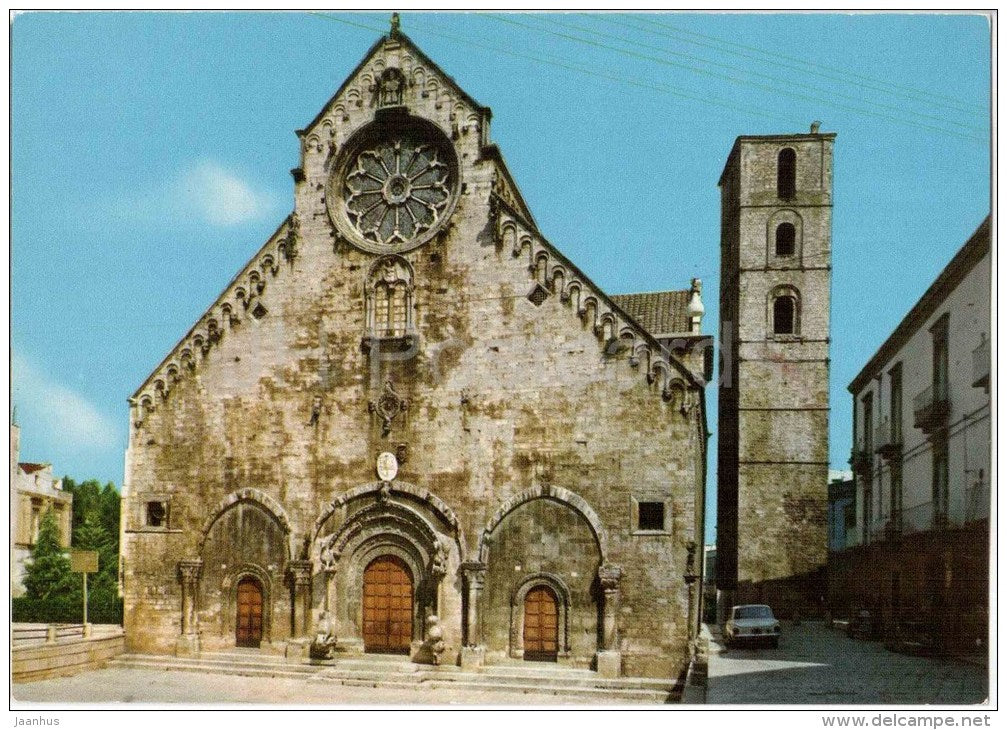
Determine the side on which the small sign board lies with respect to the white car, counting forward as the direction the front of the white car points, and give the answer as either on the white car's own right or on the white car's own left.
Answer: on the white car's own right

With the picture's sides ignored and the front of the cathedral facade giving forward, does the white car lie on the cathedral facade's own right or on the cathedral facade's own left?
on the cathedral facade's own left

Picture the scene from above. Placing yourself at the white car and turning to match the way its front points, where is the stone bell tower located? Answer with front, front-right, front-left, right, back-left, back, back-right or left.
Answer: back

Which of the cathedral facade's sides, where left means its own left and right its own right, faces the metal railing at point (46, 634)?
right

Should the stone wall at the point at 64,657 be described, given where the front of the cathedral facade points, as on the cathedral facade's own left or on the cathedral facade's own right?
on the cathedral facade's own right

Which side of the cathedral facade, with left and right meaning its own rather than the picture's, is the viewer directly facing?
front

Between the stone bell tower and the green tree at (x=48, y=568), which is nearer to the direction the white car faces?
the green tree

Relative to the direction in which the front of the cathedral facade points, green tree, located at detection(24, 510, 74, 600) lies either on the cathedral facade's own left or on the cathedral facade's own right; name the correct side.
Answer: on the cathedral facade's own right

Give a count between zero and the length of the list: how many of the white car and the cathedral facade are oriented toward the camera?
2

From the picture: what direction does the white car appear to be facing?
toward the camera

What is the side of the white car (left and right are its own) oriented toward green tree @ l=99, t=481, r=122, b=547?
right
